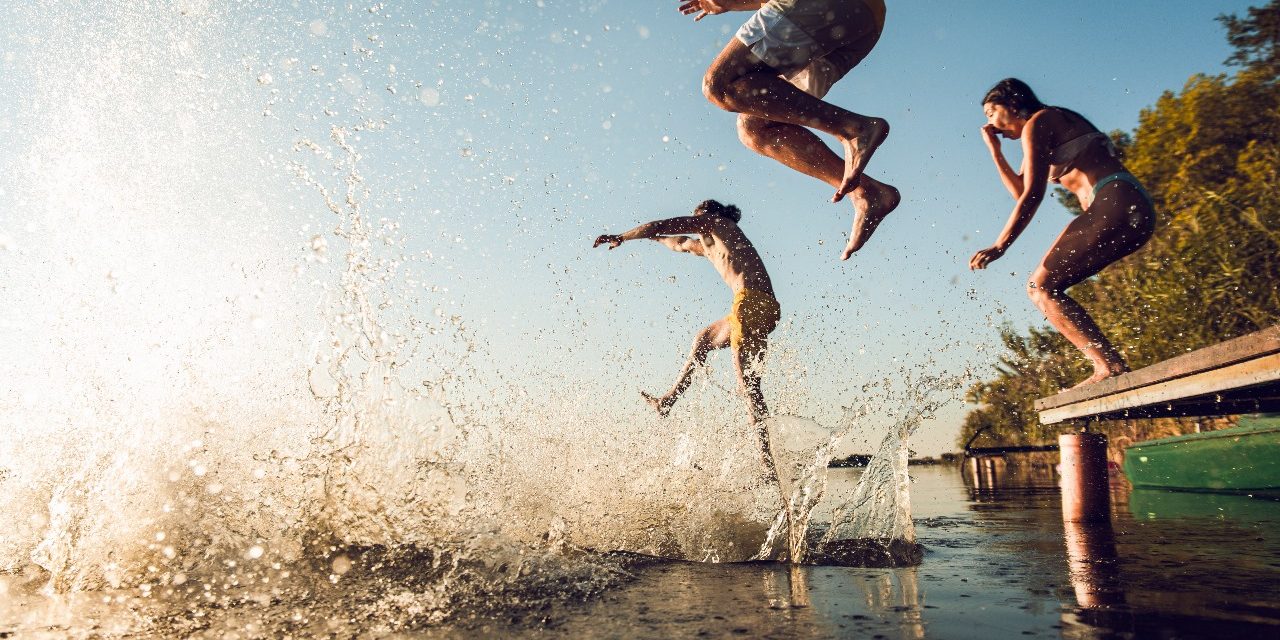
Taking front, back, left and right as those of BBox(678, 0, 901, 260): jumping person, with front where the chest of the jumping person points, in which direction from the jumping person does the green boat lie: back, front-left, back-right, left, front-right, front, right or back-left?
back-right

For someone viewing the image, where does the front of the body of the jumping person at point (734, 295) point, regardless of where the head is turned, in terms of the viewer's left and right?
facing to the left of the viewer

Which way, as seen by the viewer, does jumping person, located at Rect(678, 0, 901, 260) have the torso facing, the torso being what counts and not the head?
to the viewer's left

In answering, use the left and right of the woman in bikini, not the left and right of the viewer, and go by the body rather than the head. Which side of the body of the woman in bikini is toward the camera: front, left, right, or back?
left

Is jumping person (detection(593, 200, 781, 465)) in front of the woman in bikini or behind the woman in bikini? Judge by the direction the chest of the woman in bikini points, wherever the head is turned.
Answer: in front

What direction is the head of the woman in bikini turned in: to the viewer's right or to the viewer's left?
to the viewer's left
